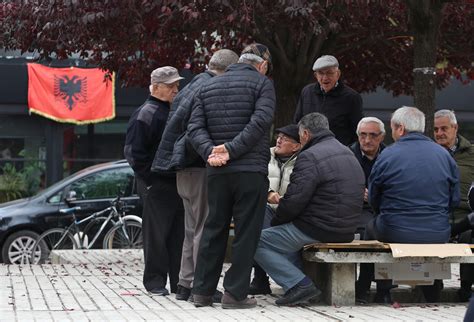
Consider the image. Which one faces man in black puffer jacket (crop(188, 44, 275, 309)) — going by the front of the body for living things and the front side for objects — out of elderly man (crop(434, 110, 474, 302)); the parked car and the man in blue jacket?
the elderly man

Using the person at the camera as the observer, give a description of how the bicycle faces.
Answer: facing to the right of the viewer

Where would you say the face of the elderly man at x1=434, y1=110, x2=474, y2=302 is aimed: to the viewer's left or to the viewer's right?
to the viewer's left

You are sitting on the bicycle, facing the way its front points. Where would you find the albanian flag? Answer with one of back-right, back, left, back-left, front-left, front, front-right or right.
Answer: left

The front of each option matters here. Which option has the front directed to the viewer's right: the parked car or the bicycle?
the bicycle

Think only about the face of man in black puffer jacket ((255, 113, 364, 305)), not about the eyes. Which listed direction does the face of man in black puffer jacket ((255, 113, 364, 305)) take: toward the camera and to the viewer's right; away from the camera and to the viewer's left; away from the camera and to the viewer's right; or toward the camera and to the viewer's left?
away from the camera and to the viewer's left

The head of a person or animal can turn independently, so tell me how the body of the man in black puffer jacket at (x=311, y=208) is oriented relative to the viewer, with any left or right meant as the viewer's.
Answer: facing away from the viewer and to the left of the viewer

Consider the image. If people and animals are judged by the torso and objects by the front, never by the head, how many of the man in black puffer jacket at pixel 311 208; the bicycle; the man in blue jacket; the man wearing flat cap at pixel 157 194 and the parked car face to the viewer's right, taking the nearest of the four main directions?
2

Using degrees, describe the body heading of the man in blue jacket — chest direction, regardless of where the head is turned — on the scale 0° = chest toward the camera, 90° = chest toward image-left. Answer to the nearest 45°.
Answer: approximately 180°

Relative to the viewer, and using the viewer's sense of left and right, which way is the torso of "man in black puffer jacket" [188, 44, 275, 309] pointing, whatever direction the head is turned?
facing away from the viewer and to the right of the viewer
